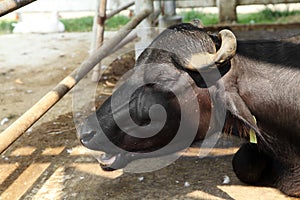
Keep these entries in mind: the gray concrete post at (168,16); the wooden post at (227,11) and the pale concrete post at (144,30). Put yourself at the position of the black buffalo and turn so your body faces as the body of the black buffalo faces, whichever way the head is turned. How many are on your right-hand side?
3

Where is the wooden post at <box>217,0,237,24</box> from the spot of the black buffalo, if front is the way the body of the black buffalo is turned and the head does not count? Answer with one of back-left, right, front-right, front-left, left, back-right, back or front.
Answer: right

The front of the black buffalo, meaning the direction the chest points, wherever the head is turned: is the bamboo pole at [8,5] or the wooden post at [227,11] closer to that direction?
the bamboo pole

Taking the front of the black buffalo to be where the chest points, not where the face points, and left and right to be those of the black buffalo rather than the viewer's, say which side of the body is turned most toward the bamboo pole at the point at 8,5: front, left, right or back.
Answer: front

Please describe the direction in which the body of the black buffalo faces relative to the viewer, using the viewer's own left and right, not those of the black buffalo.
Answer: facing to the left of the viewer

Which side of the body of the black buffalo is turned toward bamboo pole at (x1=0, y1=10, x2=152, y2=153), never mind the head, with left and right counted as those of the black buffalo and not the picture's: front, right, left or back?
front

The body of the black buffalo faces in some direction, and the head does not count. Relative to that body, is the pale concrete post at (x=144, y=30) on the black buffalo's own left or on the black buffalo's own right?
on the black buffalo's own right

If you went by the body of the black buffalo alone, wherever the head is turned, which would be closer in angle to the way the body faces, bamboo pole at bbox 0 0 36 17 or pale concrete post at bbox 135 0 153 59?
the bamboo pole

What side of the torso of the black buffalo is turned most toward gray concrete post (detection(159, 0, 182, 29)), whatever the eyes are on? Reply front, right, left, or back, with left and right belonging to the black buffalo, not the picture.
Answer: right

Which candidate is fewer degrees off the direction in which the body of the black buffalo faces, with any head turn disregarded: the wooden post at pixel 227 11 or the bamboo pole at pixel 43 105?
the bamboo pole

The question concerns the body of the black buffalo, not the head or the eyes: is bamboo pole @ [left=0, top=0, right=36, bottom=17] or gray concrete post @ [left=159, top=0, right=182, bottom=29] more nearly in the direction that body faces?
the bamboo pole

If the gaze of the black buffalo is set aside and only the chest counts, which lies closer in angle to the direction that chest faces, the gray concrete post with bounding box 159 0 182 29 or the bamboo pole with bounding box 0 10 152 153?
the bamboo pole
